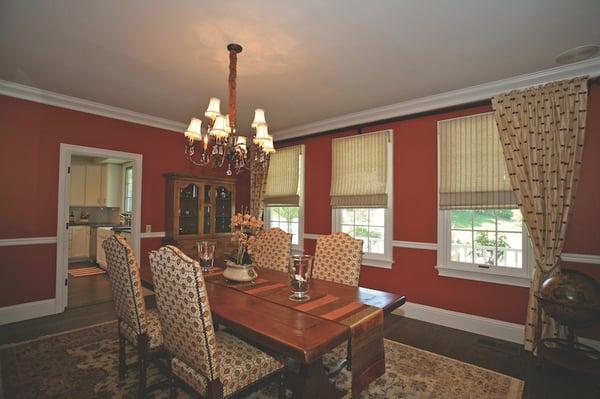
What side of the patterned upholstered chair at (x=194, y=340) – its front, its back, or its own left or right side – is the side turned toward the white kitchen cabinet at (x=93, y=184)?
left

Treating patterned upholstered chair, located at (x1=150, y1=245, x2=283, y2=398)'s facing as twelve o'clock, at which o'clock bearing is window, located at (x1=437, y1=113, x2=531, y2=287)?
The window is roughly at 1 o'clock from the patterned upholstered chair.

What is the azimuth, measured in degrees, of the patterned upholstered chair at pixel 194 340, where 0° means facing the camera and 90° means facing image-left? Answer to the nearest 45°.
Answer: approximately 225°

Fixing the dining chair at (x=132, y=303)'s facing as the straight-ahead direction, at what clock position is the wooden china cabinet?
The wooden china cabinet is roughly at 11 o'clock from the dining chair.

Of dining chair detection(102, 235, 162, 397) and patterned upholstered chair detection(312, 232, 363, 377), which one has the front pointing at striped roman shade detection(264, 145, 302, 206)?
the dining chair

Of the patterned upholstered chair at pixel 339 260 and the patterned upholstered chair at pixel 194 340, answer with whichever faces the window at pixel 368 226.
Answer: the patterned upholstered chair at pixel 194 340

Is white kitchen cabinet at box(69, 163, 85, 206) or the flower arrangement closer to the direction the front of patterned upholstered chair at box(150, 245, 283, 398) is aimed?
the flower arrangement

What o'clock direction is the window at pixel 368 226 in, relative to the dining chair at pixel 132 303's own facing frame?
The window is roughly at 1 o'clock from the dining chair.

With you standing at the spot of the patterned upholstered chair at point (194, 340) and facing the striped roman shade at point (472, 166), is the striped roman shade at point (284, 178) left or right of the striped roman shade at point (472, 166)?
left
